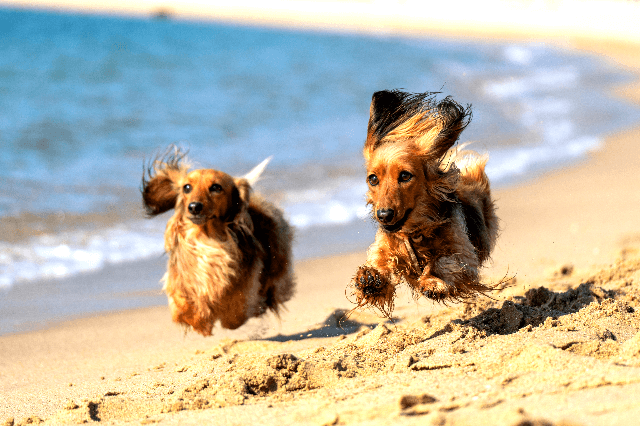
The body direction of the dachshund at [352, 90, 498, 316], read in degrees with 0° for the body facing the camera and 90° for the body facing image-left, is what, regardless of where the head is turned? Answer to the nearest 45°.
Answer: approximately 45°

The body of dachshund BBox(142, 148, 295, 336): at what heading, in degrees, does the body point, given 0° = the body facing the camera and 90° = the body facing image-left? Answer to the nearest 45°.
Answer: approximately 45°
